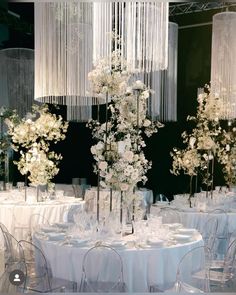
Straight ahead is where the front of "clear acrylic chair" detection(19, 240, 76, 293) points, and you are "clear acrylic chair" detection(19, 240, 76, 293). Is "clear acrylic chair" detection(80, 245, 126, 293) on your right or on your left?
on your right

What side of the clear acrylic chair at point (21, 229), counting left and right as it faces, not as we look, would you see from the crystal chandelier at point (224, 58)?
front

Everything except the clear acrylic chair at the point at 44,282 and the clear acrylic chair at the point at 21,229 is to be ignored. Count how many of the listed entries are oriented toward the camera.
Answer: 0

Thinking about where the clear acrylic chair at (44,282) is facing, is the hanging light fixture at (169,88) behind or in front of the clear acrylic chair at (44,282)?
in front

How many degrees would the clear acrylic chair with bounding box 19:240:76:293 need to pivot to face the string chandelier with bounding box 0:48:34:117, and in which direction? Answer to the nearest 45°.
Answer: approximately 45° to its left

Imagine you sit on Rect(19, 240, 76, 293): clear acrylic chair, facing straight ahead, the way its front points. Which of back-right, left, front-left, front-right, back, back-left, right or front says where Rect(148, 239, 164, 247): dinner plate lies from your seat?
front-right

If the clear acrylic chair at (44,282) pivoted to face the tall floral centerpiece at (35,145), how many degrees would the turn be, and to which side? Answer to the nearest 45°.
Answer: approximately 45° to its left

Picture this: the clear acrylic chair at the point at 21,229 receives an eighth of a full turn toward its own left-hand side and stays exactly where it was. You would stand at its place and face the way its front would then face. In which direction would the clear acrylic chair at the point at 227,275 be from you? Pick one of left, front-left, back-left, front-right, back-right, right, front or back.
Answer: right

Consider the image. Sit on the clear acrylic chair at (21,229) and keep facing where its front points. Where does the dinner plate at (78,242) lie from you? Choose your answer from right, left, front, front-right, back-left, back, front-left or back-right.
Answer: right

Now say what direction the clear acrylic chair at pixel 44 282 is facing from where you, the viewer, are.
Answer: facing away from the viewer and to the right of the viewer

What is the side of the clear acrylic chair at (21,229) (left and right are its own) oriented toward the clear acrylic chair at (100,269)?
right

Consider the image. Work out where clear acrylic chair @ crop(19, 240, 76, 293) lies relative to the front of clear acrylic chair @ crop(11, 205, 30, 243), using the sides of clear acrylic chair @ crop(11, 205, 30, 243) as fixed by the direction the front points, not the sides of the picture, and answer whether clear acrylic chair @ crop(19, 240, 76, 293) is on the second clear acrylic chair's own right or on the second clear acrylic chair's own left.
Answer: on the second clear acrylic chair's own right

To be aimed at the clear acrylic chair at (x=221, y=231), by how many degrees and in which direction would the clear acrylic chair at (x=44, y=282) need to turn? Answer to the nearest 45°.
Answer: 0° — it already faces it

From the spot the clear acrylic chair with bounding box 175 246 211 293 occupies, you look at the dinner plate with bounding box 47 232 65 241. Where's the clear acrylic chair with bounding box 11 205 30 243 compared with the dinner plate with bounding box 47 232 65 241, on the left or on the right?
right
